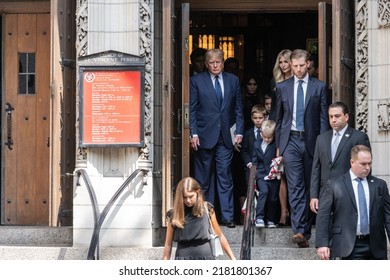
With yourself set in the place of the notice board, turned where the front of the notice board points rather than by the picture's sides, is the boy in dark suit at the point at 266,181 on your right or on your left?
on your left

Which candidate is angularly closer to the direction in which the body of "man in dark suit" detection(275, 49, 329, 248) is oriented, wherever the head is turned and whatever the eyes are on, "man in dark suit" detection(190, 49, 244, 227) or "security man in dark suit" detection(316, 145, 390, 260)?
the security man in dark suit

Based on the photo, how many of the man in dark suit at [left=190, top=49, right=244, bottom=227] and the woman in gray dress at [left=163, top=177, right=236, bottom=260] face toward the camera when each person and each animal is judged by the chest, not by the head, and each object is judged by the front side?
2

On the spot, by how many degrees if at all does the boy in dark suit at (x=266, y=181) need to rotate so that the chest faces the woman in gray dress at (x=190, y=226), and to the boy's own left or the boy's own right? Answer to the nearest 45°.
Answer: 0° — they already face them

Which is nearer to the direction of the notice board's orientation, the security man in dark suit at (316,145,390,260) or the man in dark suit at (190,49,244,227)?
the security man in dark suit

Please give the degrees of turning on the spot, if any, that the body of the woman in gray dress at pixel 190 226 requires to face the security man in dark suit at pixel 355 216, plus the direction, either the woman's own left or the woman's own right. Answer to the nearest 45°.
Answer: approximately 90° to the woman's own left

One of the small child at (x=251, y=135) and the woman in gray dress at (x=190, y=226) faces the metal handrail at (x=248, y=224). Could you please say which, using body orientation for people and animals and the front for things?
the small child

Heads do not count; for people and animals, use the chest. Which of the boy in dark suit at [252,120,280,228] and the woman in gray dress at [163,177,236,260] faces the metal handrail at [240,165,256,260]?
the boy in dark suit

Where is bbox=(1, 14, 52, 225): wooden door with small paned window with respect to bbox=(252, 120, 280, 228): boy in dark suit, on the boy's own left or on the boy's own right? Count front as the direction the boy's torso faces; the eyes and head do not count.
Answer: on the boy's own right
